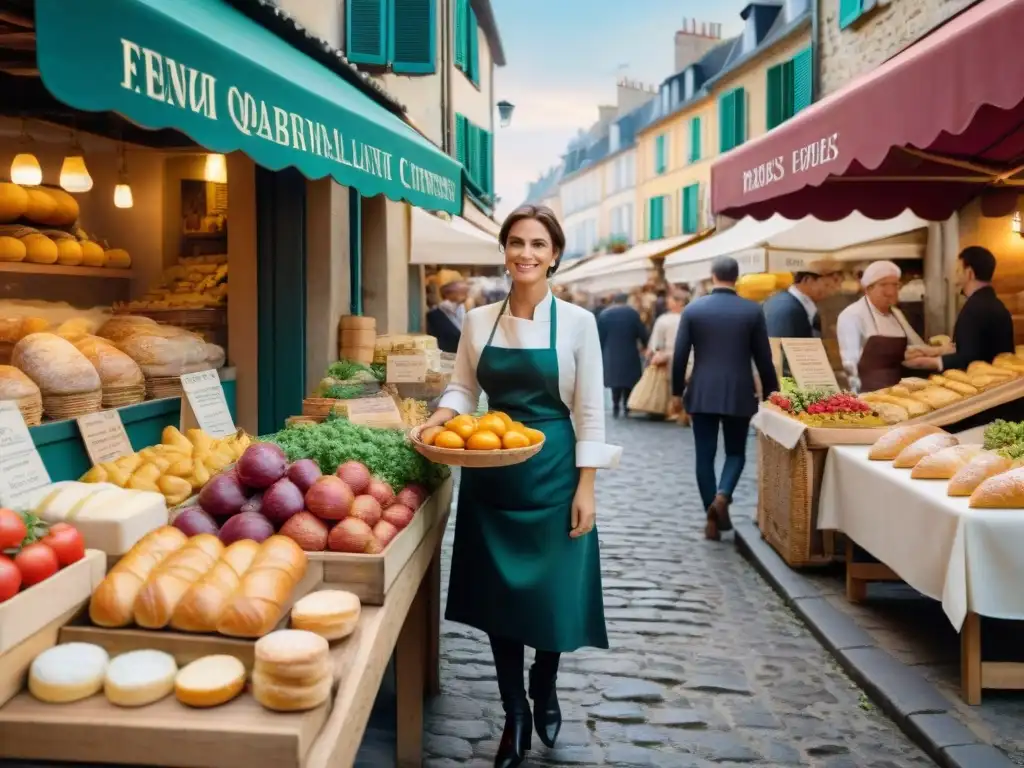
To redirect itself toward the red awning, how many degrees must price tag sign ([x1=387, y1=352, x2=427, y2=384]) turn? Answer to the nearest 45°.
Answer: approximately 45° to its left

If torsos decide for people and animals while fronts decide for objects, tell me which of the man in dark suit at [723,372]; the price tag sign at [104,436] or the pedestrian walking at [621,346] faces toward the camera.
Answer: the price tag sign

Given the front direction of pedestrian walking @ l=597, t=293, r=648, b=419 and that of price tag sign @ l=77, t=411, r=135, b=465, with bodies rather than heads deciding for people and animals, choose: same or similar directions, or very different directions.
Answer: very different directions

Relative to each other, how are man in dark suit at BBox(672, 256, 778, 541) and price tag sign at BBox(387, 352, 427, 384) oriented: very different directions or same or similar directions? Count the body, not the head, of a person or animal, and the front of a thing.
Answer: very different directions

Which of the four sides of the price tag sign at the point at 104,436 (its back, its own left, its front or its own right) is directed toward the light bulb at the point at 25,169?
back

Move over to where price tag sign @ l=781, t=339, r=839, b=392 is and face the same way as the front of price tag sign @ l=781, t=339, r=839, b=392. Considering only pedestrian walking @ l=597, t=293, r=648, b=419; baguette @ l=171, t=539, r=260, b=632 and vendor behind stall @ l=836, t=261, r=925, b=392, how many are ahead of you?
1

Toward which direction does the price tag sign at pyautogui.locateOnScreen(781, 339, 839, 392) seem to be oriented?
toward the camera

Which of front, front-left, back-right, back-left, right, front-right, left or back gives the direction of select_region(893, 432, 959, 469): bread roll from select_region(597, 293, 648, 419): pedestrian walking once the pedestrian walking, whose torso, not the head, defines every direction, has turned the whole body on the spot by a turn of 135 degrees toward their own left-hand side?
front-left

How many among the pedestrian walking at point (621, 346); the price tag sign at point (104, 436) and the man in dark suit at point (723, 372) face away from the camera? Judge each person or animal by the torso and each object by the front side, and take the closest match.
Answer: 2

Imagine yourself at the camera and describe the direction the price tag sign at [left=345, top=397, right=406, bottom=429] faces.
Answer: facing the viewer

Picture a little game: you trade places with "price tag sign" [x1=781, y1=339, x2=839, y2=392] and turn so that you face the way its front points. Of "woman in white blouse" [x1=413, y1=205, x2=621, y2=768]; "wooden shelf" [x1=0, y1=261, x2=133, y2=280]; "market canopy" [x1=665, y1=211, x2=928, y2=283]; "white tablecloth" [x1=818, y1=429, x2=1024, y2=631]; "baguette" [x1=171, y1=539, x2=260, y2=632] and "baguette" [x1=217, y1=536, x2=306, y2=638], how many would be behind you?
1

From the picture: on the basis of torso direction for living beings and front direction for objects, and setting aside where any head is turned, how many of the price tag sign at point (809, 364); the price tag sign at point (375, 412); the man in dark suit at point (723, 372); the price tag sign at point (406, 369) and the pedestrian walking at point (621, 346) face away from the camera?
2

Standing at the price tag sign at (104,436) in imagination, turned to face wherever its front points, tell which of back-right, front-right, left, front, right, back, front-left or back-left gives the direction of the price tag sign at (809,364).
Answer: left

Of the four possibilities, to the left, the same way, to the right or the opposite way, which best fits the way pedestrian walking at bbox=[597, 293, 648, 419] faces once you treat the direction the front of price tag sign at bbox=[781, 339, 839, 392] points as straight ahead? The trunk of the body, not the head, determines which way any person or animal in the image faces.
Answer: the opposite way

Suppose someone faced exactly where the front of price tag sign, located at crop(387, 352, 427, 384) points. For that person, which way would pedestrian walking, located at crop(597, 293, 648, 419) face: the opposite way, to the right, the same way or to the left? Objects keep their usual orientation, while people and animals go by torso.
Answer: the opposite way

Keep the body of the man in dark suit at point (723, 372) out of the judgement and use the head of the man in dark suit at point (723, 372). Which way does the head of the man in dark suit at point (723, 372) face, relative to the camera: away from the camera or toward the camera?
away from the camera

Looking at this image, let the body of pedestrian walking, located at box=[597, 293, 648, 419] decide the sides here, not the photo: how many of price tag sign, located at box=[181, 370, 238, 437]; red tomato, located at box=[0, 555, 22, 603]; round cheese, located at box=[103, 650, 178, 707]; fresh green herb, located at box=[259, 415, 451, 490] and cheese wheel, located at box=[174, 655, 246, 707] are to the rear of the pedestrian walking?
5

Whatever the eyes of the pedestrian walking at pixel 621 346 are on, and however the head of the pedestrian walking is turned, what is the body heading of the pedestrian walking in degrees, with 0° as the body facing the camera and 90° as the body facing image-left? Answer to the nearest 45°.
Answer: approximately 180°

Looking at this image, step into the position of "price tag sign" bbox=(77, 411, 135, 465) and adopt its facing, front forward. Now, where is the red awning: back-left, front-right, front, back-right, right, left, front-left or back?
left
